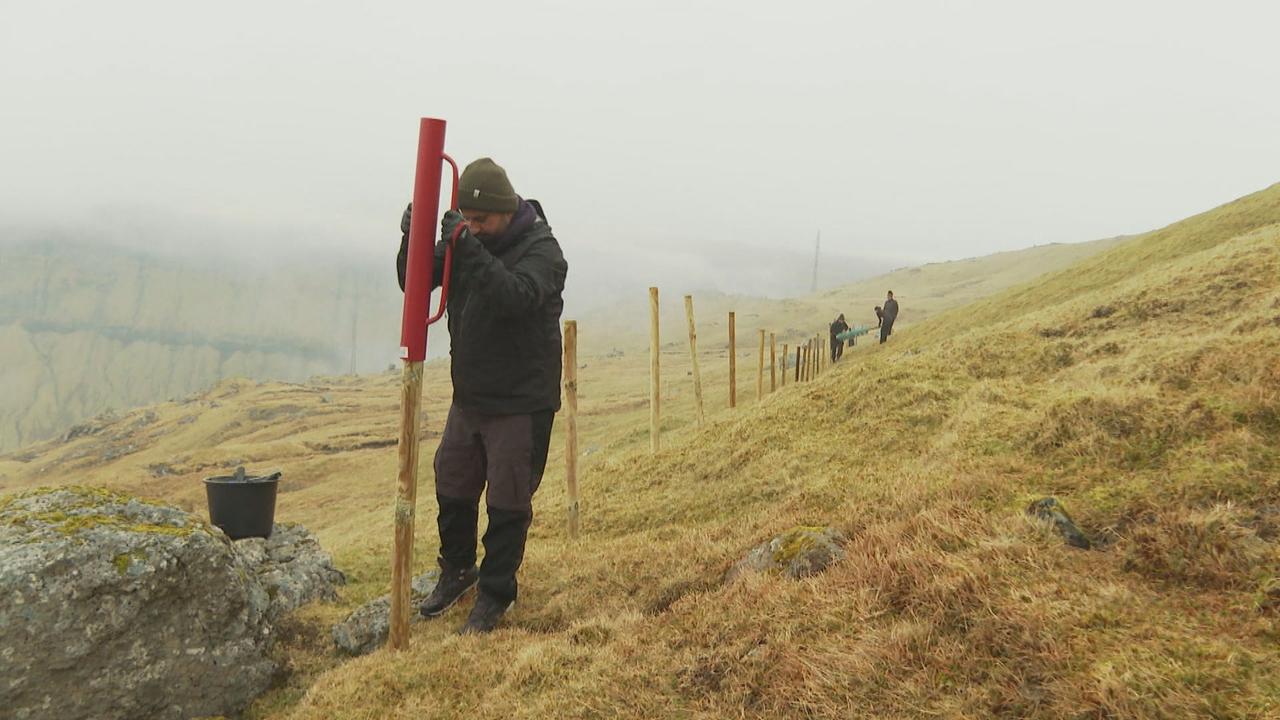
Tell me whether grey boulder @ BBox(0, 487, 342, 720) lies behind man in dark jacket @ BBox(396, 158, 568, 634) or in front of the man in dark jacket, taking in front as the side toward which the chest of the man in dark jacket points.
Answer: in front

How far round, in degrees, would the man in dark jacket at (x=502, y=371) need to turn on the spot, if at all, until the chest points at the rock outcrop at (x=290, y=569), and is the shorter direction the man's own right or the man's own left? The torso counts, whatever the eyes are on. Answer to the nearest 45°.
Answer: approximately 90° to the man's own right

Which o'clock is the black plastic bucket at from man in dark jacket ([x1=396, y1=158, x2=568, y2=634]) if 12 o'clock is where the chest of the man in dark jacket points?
The black plastic bucket is roughly at 3 o'clock from the man in dark jacket.

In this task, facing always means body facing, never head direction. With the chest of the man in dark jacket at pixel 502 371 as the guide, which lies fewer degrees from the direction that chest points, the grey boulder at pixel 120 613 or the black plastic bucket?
the grey boulder

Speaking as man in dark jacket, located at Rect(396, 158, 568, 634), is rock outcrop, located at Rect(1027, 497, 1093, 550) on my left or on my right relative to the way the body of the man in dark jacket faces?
on my left

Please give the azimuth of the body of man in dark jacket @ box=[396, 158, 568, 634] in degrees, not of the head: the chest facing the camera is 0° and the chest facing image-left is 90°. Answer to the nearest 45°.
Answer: approximately 45°

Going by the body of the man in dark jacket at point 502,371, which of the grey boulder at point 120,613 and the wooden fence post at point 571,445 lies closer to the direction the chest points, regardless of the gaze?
the grey boulder

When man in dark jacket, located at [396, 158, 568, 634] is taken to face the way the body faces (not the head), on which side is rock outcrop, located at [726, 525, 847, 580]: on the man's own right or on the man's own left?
on the man's own left

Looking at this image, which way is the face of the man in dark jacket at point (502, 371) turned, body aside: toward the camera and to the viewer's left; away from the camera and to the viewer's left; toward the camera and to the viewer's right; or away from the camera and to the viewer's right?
toward the camera and to the viewer's left

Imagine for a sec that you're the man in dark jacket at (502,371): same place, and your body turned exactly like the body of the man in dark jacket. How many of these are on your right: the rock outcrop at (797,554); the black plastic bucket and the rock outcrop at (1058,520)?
1
